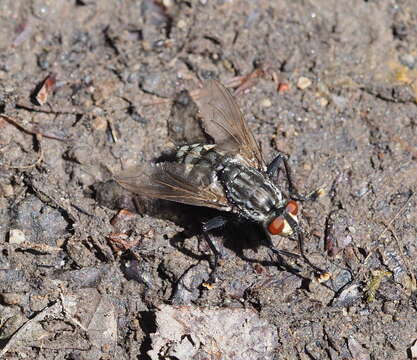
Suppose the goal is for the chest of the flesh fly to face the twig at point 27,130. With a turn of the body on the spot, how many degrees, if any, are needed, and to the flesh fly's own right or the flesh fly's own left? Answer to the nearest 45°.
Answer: approximately 135° to the flesh fly's own right

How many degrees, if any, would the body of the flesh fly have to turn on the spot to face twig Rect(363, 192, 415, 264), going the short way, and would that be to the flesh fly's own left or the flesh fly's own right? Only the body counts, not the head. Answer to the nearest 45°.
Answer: approximately 45° to the flesh fly's own left

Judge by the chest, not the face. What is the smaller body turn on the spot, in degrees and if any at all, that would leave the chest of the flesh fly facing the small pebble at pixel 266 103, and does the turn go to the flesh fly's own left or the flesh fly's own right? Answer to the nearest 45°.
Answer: approximately 135° to the flesh fly's own left

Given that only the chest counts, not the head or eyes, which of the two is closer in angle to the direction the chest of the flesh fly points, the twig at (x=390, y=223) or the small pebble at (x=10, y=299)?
the twig

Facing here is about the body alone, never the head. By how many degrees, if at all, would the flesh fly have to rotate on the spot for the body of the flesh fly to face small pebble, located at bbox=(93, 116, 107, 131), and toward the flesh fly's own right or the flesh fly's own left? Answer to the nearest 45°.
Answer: approximately 180°

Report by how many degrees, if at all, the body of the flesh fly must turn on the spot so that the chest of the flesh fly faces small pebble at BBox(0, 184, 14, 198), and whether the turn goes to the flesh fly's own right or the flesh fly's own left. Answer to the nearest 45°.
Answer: approximately 135° to the flesh fly's own right

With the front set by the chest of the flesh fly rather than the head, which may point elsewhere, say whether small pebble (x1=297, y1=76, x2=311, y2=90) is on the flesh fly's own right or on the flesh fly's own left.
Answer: on the flesh fly's own left

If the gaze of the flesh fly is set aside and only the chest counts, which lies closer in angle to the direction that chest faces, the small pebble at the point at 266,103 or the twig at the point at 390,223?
the twig

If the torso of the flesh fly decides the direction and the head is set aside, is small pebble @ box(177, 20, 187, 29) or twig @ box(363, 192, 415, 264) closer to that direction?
the twig

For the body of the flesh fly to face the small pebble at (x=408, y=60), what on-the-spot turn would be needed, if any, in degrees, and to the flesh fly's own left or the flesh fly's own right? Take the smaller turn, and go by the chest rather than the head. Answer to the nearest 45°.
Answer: approximately 90° to the flesh fly's own left

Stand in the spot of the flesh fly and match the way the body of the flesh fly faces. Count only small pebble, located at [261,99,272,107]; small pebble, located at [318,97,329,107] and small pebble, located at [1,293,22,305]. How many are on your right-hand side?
1

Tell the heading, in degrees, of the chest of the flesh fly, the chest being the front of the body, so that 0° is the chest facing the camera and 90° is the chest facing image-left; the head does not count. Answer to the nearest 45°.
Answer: approximately 315°

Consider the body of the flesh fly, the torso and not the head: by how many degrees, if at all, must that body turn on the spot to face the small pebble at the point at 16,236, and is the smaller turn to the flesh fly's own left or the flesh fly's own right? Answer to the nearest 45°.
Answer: approximately 135° to the flesh fly's own right
